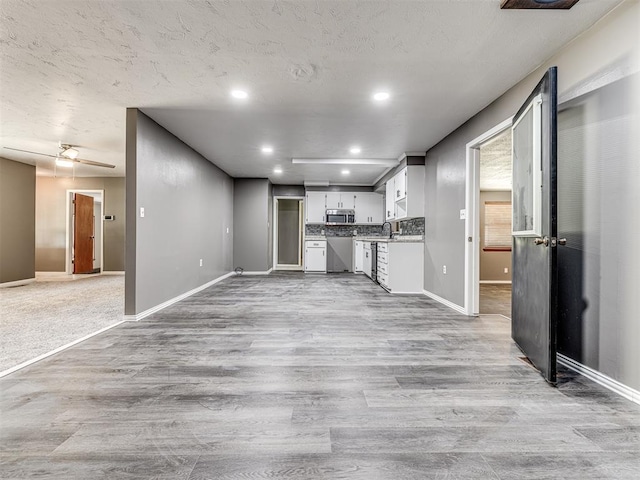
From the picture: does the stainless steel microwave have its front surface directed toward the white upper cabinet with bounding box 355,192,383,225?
no

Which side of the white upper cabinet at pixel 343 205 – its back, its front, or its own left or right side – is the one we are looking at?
front

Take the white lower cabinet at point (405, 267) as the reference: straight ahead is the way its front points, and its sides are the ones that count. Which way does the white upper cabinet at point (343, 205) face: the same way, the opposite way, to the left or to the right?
to the left

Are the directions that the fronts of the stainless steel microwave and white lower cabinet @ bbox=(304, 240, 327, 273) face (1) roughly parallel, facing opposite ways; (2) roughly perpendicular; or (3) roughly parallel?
roughly parallel

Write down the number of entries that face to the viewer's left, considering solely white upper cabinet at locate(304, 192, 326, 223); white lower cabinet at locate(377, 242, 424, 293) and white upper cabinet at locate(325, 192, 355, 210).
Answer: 1

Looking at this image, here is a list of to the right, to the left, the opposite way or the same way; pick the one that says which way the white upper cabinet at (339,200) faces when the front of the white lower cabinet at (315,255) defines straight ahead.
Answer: the same way

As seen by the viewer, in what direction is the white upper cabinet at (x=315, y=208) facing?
toward the camera

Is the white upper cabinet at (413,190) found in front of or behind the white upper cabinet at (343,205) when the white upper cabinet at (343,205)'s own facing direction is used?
in front

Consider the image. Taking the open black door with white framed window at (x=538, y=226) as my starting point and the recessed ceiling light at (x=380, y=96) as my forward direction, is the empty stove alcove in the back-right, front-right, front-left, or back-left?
front-right

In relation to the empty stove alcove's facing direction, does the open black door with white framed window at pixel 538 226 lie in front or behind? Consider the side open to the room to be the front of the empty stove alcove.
in front

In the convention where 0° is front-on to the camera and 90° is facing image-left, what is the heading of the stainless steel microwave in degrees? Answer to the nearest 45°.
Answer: approximately 0°

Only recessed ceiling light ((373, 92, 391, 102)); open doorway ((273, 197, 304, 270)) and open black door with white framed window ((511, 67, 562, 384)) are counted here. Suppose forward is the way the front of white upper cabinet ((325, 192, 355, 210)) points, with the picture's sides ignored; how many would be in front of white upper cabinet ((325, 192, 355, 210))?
2

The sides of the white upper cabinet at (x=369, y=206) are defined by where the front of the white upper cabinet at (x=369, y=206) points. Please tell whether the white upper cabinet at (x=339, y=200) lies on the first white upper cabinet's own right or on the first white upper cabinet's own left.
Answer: on the first white upper cabinet's own right

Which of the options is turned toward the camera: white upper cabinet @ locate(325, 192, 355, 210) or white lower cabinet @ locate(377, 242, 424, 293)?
the white upper cabinet

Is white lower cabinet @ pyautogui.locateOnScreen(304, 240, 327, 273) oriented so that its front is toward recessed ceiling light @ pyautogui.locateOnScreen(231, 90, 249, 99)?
yes

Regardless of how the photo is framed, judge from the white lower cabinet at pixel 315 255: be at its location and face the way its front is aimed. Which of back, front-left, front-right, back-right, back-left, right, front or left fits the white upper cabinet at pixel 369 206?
left

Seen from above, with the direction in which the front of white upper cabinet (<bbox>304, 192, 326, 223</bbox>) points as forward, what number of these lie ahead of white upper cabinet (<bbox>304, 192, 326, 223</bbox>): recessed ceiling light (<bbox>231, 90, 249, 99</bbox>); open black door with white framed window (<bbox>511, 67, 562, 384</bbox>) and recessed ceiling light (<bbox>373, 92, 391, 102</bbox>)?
3

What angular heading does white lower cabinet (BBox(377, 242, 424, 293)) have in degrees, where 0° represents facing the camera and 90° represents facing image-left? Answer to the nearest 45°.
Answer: approximately 90°
